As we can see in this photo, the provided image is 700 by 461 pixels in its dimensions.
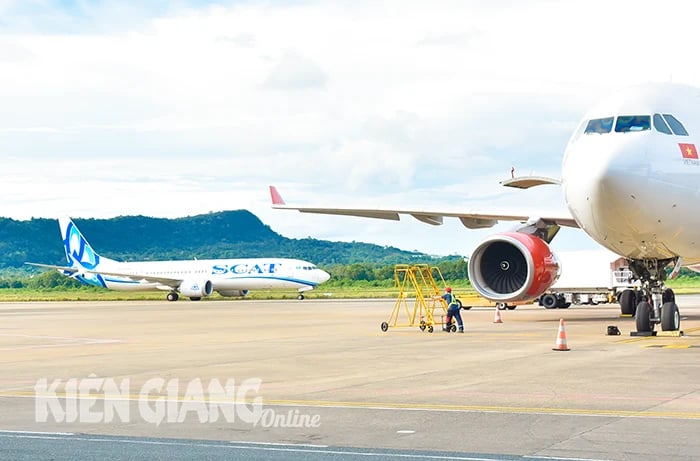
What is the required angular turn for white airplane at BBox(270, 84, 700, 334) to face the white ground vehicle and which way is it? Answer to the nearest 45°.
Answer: approximately 135° to its right

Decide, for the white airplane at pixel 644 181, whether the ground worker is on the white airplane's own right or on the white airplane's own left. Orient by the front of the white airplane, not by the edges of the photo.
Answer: on the white airplane's own right
